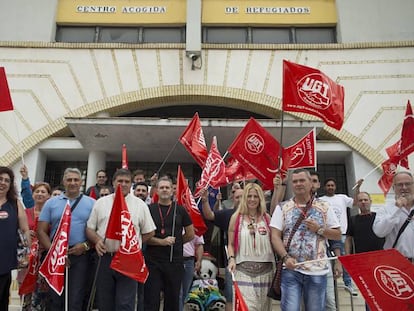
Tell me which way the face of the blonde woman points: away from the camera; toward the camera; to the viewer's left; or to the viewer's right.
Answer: toward the camera

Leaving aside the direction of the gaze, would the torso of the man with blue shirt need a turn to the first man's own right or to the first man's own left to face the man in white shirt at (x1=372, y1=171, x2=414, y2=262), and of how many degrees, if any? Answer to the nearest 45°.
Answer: approximately 45° to the first man's own left

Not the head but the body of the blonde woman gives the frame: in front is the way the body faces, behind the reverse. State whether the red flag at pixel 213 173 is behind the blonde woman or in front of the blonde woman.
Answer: behind

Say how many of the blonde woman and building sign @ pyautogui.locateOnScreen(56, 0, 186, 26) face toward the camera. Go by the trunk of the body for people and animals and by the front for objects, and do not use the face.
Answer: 2

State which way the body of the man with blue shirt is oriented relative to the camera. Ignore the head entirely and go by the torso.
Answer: toward the camera

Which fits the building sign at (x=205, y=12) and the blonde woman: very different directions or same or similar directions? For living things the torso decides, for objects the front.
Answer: same or similar directions

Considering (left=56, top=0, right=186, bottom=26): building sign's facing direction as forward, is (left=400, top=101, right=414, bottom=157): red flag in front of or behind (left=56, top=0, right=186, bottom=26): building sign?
in front

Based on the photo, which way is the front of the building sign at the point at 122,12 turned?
toward the camera

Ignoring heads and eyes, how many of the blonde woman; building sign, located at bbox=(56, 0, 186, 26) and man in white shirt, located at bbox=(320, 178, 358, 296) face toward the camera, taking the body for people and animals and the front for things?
3

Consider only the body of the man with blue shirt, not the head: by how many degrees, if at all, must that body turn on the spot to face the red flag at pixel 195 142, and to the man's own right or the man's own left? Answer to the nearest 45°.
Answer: approximately 135° to the man's own left
